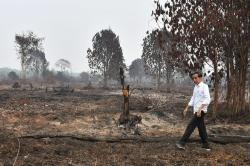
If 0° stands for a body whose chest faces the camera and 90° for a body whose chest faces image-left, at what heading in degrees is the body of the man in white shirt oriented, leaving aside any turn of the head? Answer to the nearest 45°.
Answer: approximately 45°
